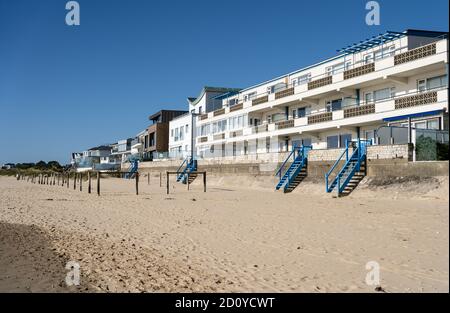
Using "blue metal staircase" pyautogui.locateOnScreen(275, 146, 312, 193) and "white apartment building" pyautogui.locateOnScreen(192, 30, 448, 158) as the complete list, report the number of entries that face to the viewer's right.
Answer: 0

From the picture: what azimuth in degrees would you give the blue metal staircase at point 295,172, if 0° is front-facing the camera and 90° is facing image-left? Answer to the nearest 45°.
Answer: approximately 45°

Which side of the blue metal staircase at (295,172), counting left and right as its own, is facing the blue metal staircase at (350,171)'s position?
left

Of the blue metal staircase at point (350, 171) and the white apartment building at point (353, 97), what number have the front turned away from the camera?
0

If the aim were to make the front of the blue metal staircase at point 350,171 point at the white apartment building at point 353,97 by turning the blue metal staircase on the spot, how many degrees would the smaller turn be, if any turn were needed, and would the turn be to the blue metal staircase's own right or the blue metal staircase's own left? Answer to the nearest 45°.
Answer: approximately 135° to the blue metal staircase's own right

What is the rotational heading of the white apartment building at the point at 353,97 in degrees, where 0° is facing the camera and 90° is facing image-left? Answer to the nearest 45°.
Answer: approximately 45°

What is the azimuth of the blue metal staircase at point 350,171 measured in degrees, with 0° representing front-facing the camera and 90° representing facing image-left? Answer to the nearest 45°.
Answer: approximately 45°

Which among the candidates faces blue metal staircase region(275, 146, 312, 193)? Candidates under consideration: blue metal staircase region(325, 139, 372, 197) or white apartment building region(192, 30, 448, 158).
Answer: the white apartment building

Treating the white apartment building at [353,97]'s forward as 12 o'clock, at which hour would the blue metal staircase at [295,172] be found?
The blue metal staircase is roughly at 12 o'clock from the white apartment building.

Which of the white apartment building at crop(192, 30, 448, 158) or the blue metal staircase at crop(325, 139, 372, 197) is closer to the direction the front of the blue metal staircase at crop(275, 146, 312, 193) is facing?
the blue metal staircase

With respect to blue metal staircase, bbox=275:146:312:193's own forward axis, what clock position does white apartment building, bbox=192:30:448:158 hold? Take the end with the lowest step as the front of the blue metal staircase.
The white apartment building is roughly at 6 o'clock from the blue metal staircase.

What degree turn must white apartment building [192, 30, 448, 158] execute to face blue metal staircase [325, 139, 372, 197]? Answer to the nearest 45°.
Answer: approximately 45° to its left
